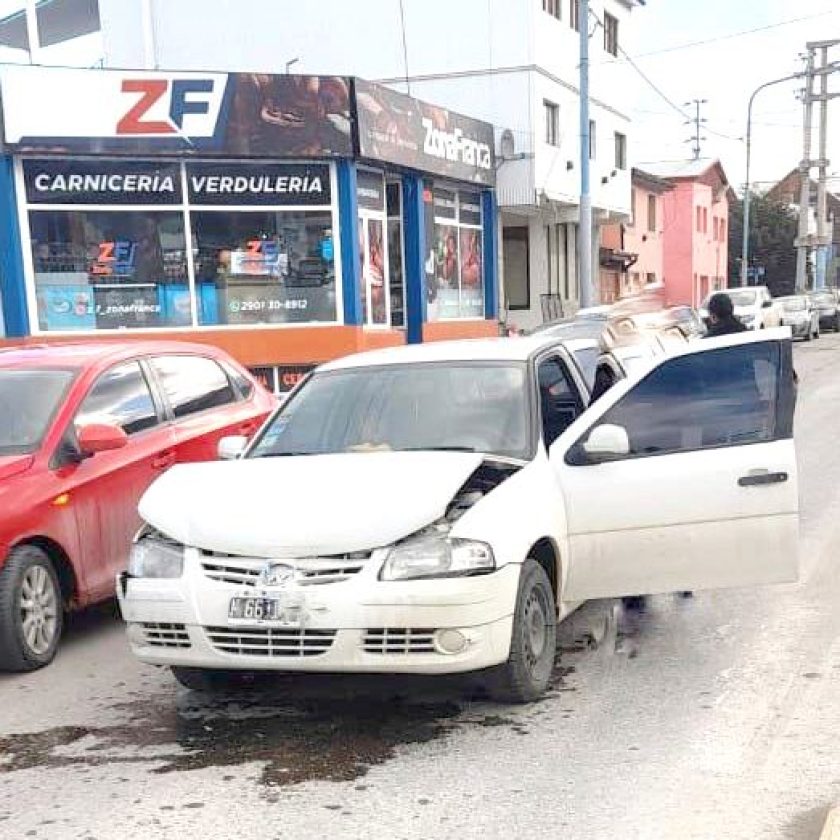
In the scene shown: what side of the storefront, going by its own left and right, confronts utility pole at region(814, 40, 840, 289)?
left

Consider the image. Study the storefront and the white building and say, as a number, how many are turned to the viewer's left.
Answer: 0

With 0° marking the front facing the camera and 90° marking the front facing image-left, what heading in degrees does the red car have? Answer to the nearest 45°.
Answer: approximately 45°

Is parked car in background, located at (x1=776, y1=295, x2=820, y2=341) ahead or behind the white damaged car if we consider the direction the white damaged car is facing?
behind

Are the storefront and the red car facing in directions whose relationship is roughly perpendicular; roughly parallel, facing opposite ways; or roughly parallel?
roughly perpendicular

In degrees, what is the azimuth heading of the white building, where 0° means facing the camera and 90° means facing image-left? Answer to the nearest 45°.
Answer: approximately 315°

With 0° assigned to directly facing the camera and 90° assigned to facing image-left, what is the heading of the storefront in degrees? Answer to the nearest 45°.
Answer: approximately 315°

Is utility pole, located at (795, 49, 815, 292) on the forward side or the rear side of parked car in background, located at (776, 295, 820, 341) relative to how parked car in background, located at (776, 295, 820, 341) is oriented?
on the rear side
